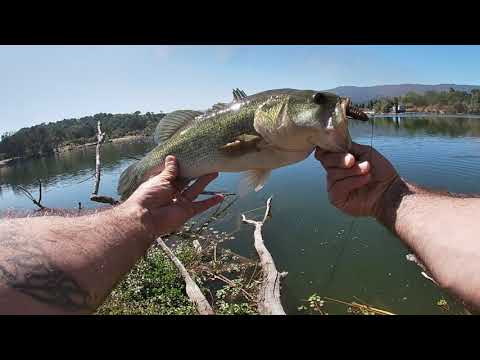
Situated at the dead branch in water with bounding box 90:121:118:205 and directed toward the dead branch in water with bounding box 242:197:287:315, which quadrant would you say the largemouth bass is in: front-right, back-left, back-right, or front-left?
front-right

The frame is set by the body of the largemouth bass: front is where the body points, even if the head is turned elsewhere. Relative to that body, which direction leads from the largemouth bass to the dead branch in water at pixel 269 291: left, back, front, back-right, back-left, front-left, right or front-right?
left

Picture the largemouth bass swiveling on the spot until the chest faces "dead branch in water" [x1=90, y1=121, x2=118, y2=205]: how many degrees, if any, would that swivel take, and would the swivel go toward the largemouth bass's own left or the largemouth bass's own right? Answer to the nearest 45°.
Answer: approximately 135° to the largemouth bass's own left

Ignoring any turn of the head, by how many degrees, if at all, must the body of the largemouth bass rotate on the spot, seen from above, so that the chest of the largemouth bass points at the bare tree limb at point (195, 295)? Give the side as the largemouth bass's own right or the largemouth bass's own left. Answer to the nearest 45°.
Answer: approximately 90° to the largemouth bass's own left

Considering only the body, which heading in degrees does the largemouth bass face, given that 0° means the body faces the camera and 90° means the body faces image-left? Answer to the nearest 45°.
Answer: approximately 270°
